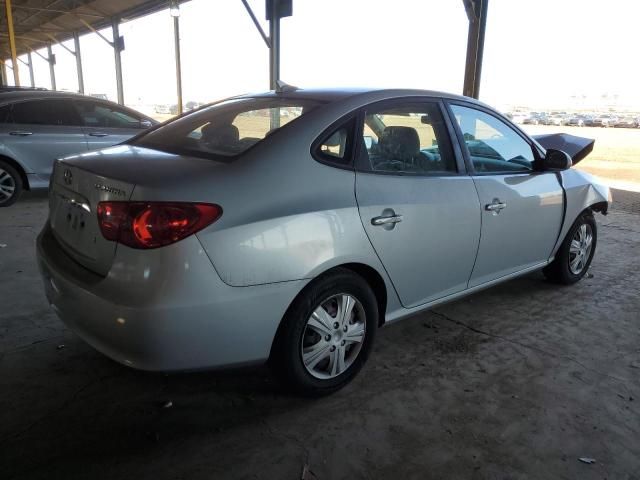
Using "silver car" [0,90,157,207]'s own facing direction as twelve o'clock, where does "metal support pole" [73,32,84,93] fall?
The metal support pole is roughly at 9 o'clock from the silver car.

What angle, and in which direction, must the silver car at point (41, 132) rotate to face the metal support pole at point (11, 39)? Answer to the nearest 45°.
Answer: approximately 90° to its left

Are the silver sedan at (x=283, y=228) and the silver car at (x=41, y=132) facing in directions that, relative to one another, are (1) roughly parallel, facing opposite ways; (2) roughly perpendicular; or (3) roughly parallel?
roughly parallel

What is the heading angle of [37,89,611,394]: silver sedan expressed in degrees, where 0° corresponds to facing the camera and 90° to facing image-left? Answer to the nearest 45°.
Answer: approximately 225°

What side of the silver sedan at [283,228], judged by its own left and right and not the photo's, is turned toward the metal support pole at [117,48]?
left

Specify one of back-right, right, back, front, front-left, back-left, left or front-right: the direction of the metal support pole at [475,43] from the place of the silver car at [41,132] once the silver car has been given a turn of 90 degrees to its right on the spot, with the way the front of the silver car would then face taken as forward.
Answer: left

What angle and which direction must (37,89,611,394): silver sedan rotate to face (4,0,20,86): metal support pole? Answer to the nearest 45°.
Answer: approximately 90° to its left

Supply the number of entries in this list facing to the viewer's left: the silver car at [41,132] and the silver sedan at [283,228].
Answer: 0

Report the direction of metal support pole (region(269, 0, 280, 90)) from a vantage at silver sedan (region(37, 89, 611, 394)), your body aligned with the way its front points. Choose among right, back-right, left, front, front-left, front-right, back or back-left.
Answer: front-left

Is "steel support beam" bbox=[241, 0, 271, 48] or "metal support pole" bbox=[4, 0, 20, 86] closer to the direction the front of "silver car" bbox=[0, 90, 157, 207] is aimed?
the steel support beam

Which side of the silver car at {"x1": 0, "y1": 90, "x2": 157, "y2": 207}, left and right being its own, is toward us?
right

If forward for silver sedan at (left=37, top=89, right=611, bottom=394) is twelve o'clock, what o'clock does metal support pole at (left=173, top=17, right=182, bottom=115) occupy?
The metal support pole is roughly at 10 o'clock from the silver sedan.
